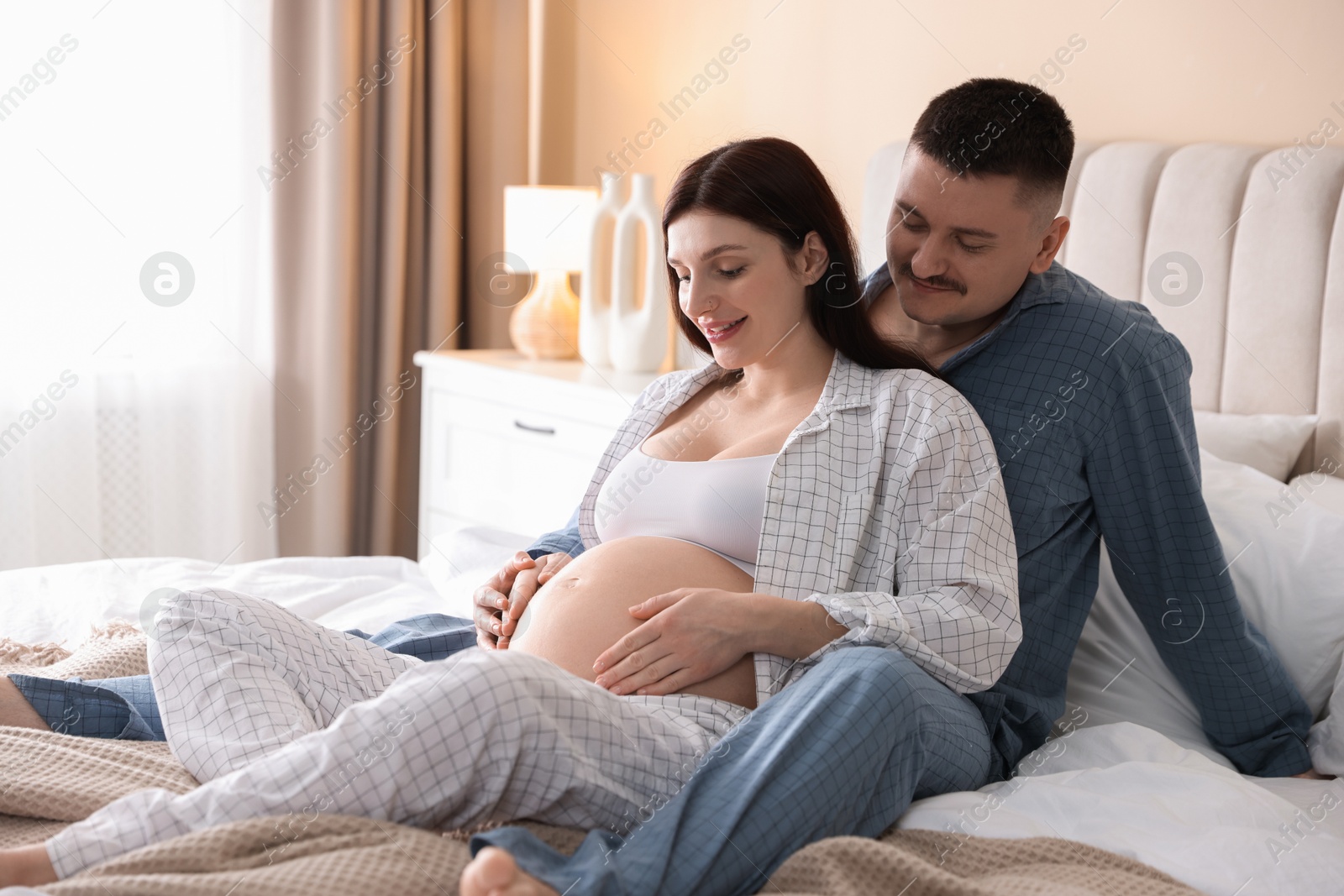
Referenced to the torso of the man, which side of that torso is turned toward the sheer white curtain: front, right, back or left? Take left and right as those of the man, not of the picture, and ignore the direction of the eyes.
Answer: right

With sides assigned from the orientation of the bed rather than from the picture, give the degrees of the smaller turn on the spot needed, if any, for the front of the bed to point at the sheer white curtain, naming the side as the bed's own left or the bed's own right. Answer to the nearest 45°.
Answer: approximately 90° to the bed's own right

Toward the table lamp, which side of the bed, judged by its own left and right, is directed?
right

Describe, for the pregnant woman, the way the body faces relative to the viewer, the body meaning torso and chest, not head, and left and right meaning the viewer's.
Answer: facing the viewer and to the left of the viewer

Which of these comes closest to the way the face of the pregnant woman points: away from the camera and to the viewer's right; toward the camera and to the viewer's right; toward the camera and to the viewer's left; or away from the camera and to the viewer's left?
toward the camera and to the viewer's left

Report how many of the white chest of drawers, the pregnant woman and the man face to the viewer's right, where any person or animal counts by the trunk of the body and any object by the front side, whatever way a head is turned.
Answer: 0

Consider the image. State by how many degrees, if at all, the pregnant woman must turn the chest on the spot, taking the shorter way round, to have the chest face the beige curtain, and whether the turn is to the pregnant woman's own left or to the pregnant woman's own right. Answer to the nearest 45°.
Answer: approximately 135° to the pregnant woman's own right

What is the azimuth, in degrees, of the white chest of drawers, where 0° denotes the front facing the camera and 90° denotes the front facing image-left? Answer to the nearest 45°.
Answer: approximately 45°

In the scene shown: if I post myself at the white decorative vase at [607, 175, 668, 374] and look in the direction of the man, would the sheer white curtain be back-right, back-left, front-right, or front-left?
back-right
